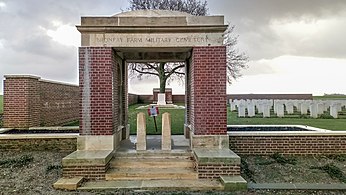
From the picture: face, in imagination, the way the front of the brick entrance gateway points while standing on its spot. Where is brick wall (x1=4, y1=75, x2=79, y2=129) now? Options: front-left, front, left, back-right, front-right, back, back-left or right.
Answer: back-right

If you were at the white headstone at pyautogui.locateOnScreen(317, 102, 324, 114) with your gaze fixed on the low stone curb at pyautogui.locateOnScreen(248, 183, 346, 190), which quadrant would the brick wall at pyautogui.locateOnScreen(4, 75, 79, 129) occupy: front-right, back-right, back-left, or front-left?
front-right

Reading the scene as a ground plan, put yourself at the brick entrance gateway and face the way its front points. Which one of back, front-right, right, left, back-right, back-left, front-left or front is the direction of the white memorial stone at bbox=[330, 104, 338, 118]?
back-left

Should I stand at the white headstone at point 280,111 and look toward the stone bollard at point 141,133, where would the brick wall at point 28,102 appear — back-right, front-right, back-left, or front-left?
front-right

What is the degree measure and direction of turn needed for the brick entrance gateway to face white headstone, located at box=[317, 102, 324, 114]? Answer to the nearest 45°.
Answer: approximately 135° to its left

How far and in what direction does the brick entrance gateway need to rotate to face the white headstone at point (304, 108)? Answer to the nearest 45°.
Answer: approximately 135° to its left

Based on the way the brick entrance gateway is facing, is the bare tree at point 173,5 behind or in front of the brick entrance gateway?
behind

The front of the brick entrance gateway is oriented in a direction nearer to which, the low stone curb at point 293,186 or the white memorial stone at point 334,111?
the low stone curb

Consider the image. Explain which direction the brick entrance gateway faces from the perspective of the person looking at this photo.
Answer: facing the viewer
